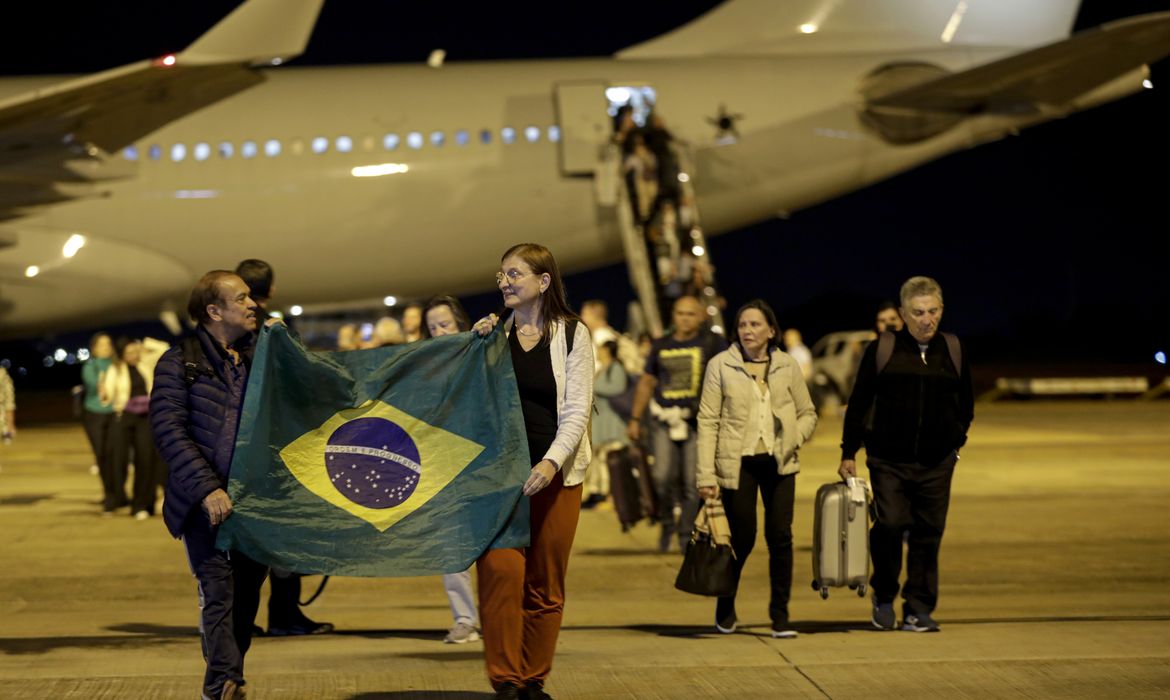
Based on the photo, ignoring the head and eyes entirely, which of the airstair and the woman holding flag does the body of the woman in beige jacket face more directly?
the woman holding flag

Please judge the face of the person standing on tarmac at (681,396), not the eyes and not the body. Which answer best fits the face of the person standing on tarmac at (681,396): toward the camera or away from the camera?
toward the camera

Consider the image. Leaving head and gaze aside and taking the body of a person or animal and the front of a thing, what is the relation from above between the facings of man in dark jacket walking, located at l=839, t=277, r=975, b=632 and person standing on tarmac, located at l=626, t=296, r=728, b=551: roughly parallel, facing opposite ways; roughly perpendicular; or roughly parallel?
roughly parallel

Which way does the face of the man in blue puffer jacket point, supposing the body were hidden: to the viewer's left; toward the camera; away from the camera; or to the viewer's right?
to the viewer's right

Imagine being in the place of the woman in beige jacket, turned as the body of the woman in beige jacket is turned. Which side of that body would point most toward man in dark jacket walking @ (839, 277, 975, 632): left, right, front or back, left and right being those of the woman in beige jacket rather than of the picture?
left

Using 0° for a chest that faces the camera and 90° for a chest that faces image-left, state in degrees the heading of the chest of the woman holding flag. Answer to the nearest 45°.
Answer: approximately 45°

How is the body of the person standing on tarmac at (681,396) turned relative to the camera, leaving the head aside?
toward the camera

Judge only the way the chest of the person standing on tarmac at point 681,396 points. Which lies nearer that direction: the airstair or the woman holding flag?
the woman holding flag

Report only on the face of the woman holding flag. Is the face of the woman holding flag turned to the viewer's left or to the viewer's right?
to the viewer's left

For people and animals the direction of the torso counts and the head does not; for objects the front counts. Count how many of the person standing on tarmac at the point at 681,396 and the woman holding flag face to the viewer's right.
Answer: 0

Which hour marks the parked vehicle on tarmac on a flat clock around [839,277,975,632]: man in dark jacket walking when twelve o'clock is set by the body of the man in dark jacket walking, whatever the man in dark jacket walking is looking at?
The parked vehicle on tarmac is roughly at 6 o'clock from the man in dark jacket walking.

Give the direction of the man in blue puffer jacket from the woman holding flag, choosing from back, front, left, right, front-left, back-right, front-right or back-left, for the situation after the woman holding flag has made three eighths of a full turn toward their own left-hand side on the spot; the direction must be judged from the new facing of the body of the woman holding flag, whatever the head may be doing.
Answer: back
